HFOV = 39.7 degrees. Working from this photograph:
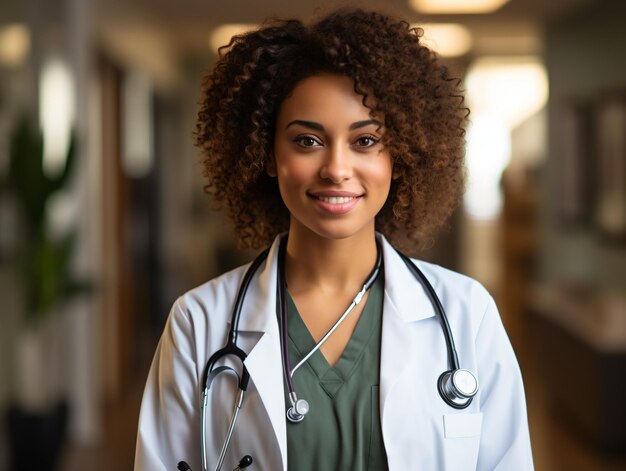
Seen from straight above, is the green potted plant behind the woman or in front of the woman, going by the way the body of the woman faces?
behind

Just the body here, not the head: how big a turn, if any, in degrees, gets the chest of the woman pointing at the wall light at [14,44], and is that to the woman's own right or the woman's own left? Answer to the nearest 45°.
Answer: approximately 135° to the woman's own right

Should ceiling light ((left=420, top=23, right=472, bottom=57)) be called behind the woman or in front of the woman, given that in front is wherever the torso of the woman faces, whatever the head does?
behind

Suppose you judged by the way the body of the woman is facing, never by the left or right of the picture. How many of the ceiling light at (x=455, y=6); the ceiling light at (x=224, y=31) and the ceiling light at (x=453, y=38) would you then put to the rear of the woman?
3

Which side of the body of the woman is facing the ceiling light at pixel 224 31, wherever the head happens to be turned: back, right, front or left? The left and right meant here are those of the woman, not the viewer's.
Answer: back

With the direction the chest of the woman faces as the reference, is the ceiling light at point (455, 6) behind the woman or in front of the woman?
behind

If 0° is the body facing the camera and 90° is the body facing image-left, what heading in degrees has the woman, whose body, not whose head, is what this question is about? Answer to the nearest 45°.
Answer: approximately 0°
